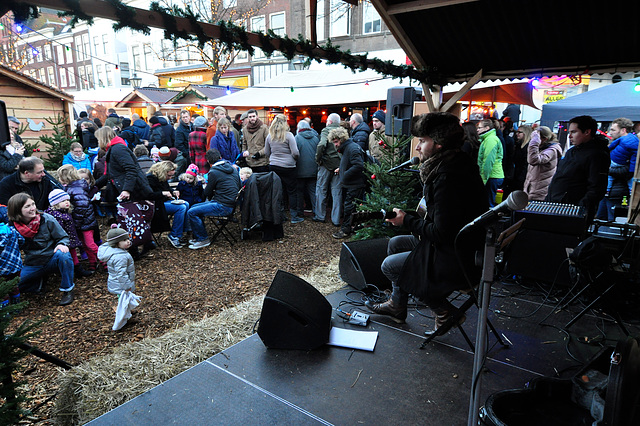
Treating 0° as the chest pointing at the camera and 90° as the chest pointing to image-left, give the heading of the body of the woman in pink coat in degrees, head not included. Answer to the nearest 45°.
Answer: approximately 90°

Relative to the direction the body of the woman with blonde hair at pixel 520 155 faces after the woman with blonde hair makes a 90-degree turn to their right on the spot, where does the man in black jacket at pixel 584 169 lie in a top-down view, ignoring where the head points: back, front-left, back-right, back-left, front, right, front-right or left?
back

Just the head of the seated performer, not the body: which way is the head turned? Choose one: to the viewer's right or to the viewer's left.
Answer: to the viewer's left

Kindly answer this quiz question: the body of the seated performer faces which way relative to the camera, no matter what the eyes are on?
to the viewer's left

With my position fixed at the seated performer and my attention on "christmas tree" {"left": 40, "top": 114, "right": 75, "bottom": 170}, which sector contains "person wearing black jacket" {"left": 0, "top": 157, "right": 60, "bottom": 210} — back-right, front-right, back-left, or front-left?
front-left

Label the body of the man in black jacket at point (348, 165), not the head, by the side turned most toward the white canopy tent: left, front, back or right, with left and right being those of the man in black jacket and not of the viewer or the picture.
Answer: right

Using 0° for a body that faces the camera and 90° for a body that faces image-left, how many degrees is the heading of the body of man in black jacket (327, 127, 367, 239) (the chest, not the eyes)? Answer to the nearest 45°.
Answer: approximately 90°

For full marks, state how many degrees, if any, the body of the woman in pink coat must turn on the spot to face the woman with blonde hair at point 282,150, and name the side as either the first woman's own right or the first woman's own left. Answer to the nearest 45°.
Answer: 0° — they already face them

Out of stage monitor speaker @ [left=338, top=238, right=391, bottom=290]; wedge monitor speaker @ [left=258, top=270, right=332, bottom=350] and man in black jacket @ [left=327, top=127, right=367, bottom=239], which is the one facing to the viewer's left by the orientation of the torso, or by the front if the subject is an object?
the man in black jacket

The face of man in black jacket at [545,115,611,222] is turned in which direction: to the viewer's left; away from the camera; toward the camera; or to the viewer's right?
to the viewer's left

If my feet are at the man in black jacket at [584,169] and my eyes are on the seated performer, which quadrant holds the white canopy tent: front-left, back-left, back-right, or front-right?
back-right
